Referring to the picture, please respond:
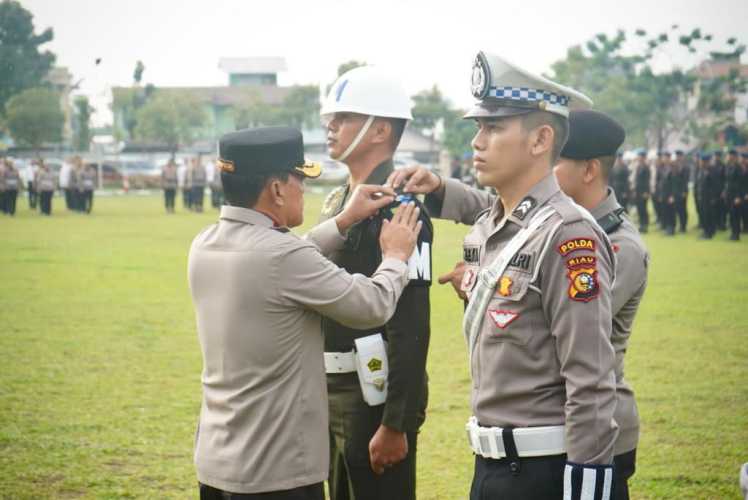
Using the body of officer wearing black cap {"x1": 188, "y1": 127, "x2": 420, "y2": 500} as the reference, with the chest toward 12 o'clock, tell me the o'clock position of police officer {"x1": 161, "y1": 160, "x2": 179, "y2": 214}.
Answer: The police officer is roughly at 10 o'clock from the officer wearing black cap.

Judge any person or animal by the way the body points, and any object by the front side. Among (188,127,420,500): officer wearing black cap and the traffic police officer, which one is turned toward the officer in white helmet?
the officer wearing black cap

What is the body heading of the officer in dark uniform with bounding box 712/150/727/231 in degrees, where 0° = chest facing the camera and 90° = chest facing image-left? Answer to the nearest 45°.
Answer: approximately 45°

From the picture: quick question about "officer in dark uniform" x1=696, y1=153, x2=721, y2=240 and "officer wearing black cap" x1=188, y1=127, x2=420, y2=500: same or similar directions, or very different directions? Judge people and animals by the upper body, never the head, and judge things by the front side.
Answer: very different directions

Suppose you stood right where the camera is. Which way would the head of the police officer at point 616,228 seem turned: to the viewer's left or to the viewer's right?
to the viewer's left

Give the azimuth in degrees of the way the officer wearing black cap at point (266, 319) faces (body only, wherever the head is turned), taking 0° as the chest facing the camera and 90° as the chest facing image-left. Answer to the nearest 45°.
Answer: approximately 225°

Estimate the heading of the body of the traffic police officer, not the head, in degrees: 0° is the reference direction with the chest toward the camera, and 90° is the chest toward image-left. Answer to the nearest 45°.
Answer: approximately 45°

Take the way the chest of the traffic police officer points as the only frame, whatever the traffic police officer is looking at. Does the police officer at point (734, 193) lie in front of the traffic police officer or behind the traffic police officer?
behind

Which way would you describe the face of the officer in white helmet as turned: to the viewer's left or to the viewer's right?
to the viewer's left

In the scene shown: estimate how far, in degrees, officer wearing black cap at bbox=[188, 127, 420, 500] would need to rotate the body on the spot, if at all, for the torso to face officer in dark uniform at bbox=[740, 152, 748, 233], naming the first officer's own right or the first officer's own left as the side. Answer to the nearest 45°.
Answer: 0° — they already face them

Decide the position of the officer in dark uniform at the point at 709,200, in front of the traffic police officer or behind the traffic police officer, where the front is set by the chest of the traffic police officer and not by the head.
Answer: behind
